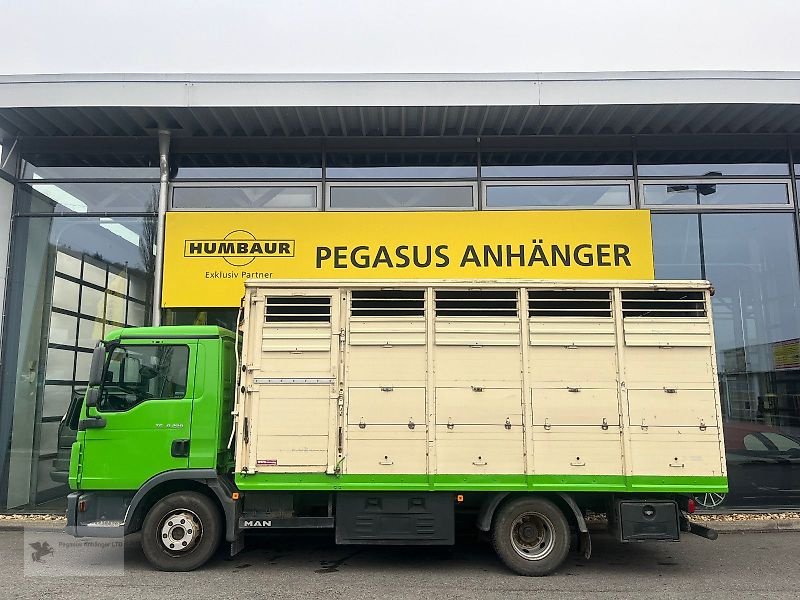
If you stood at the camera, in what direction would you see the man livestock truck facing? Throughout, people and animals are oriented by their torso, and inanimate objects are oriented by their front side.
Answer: facing to the left of the viewer

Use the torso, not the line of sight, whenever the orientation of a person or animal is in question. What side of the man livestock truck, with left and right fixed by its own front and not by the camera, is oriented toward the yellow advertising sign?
right

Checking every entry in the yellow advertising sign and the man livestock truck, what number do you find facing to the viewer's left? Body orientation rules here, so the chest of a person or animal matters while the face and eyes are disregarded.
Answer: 1

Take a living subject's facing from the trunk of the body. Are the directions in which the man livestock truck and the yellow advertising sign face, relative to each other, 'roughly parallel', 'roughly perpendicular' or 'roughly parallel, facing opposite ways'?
roughly perpendicular

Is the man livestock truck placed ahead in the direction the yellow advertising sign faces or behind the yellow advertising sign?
ahead

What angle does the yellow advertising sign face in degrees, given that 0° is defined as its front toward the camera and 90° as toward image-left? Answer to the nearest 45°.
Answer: approximately 0°
